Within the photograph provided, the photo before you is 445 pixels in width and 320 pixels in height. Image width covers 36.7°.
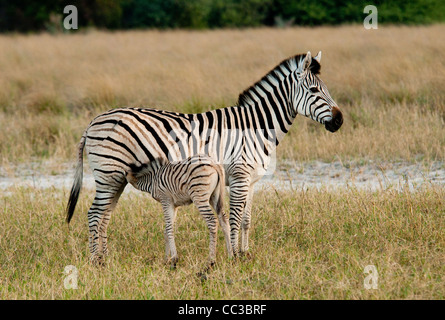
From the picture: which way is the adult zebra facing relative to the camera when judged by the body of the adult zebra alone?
to the viewer's right
